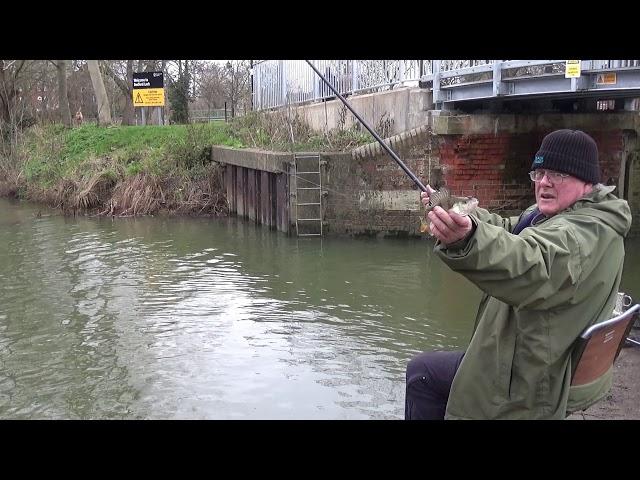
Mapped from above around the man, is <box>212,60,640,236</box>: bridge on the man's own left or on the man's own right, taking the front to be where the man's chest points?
on the man's own right

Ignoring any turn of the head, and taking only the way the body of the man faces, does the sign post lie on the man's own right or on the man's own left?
on the man's own right

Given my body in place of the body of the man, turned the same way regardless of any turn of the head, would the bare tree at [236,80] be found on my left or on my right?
on my right

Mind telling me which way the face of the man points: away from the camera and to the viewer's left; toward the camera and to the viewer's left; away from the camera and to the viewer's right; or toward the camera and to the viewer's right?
toward the camera and to the viewer's left

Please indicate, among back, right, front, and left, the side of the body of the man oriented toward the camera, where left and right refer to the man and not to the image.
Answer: left

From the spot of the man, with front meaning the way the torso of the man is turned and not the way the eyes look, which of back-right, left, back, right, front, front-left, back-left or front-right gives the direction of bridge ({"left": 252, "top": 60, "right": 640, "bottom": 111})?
right

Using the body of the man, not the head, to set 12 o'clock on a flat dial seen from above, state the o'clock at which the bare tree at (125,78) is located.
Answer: The bare tree is roughly at 2 o'clock from the man.

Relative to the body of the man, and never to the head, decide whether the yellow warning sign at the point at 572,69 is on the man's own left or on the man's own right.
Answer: on the man's own right
